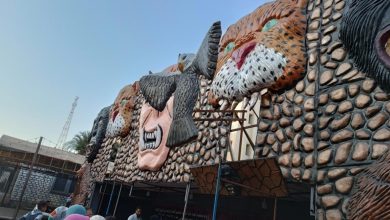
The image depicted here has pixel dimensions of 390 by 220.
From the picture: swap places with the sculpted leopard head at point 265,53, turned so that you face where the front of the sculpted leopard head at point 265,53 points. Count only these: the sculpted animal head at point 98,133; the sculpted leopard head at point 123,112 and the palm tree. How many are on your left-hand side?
0

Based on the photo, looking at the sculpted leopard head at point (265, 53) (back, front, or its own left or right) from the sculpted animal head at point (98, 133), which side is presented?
right

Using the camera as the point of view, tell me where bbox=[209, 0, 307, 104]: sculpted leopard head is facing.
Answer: facing the viewer and to the left of the viewer

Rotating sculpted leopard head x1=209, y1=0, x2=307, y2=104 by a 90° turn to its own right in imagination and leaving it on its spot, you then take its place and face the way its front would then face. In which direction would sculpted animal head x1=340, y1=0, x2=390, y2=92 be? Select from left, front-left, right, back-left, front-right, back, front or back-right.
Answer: back

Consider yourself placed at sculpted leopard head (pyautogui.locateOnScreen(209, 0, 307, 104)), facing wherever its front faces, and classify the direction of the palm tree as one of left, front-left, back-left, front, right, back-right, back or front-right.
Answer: right

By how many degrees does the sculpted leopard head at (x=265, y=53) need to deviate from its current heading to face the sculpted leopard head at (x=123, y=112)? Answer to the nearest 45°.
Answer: approximately 90° to its right
